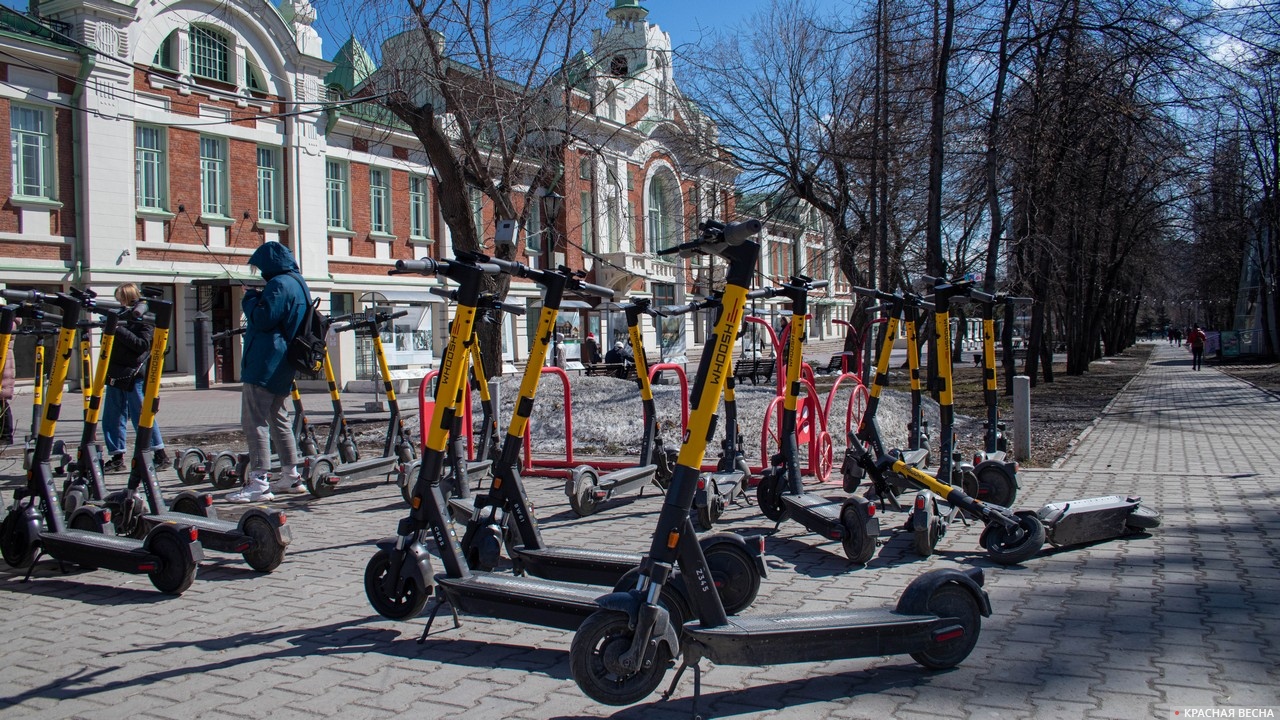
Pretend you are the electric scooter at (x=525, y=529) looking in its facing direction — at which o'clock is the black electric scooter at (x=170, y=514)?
The black electric scooter is roughly at 11 o'clock from the electric scooter.

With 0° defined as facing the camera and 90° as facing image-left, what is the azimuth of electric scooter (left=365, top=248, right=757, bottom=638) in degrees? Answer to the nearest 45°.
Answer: approximately 135°

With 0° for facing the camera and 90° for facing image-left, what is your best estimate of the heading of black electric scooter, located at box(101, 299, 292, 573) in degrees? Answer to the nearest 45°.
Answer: approximately 135°

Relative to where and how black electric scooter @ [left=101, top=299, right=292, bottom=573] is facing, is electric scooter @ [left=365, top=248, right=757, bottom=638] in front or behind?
behind

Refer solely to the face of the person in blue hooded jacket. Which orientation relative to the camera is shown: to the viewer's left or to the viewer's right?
to the viewer's left

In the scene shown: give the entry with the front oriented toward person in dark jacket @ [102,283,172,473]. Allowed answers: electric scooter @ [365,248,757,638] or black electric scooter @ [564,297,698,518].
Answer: the electric scooter

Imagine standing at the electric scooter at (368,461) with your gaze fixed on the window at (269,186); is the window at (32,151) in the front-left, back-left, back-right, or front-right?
front-left

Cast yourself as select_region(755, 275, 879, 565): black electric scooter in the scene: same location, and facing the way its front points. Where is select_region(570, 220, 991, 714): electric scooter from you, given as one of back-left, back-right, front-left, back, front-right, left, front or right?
back-left

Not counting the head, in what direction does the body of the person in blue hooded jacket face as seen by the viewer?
to the viewer's left

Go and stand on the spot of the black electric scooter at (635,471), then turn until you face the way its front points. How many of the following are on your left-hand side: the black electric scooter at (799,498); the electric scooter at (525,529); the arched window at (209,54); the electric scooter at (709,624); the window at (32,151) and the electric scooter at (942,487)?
2

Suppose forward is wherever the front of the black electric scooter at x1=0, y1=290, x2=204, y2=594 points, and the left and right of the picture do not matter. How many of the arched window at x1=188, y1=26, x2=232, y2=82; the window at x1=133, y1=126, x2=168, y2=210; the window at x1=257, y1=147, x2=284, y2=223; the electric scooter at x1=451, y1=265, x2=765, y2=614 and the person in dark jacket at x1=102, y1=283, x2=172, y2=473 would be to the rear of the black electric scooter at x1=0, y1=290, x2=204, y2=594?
1

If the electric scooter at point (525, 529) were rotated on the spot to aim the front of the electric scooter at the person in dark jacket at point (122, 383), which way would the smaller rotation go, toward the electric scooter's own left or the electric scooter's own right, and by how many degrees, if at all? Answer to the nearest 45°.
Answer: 0° — it already faces them

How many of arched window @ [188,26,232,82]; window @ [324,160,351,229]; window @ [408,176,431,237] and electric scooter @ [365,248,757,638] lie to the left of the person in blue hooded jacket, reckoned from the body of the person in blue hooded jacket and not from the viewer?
1

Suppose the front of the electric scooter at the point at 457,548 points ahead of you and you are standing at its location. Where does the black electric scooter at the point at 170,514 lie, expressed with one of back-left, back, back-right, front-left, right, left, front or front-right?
front
